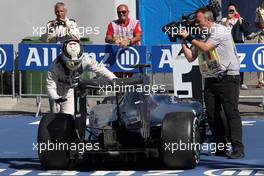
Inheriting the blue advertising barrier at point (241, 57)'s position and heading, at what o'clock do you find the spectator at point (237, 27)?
The spectator is roughly at 6 o'clock from the blue advertising barrier.

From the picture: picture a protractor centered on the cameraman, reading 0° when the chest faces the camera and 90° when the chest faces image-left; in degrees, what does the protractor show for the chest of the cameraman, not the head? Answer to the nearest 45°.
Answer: approximately 90°

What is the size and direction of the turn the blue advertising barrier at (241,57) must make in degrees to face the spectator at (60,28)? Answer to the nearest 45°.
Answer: approximately 90° to its right

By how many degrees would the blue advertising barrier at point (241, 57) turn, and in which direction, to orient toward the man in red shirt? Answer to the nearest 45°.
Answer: approximately 90° to its right

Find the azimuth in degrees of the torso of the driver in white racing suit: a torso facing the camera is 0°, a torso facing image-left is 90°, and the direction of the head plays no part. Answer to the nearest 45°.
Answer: approximately 0°

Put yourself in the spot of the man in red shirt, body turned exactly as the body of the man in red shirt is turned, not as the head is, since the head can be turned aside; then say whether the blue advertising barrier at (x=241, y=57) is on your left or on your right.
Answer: on your left

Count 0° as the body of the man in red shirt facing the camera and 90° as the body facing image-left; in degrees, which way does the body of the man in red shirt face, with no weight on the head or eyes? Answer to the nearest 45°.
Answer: approximately 0°
